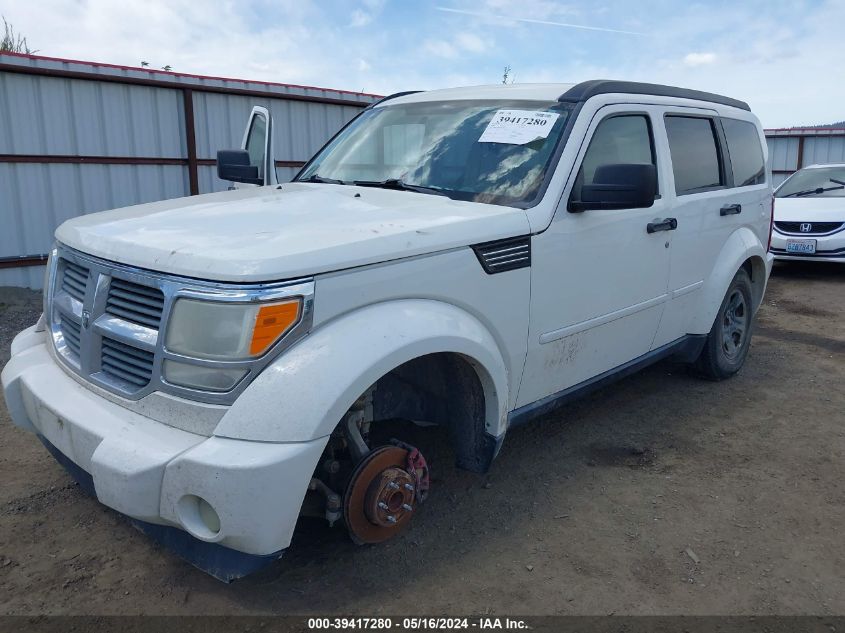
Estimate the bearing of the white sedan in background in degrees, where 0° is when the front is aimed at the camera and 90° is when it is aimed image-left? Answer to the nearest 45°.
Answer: approximately 0°

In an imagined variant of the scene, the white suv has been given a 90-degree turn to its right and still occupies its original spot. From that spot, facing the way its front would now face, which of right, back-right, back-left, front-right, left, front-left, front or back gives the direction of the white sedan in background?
right
